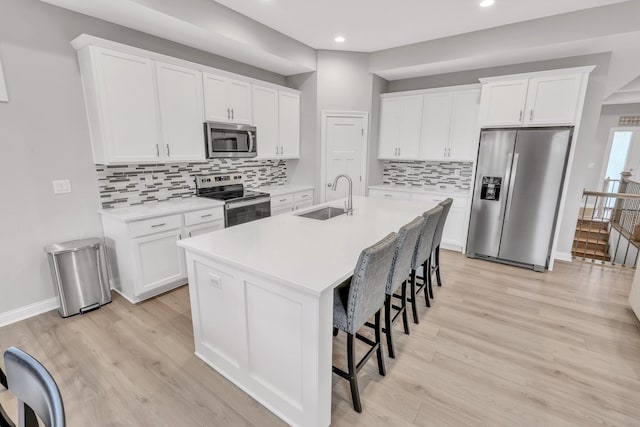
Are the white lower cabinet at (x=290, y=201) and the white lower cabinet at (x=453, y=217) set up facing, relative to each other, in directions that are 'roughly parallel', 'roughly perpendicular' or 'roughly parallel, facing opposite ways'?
roughly perpendicular

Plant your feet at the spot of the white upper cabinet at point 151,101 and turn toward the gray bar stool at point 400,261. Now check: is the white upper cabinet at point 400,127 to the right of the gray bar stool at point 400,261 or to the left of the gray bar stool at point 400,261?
left

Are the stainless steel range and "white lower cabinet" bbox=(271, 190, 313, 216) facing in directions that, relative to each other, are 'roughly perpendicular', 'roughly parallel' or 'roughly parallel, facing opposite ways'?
roughly parallel

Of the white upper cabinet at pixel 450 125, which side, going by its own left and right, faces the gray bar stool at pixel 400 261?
front

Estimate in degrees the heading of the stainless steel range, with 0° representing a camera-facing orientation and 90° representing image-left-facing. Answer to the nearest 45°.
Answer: approximately 315°

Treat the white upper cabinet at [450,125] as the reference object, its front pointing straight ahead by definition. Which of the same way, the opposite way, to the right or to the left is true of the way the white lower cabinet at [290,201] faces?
to the left

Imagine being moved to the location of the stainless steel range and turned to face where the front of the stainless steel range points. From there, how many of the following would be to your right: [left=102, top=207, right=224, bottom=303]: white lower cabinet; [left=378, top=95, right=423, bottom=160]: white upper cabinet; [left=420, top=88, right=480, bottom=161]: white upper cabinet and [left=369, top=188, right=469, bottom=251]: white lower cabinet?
1

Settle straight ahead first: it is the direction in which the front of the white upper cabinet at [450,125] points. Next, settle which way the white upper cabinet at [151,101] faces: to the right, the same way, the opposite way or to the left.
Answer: to the left

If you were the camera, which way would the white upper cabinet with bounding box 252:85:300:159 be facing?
facing the viewer and to the right of the viewer

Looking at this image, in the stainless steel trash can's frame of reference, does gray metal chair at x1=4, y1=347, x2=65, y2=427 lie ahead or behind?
ahead

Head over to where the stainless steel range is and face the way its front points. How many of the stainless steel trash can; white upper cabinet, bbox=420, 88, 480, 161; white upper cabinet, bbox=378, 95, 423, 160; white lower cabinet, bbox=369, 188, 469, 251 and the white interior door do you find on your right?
1

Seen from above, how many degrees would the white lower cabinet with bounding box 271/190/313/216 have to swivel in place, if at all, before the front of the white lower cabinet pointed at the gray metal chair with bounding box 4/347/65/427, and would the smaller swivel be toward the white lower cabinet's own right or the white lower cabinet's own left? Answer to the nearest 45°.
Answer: approximately 45° to the white lower cabinet's own right

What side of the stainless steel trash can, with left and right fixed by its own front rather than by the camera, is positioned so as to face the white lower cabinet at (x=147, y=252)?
left

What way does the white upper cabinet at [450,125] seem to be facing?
toward the camera

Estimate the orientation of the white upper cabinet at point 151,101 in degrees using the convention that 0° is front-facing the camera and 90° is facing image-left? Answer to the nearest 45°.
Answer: approximately 315°

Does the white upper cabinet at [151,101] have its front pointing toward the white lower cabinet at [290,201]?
no

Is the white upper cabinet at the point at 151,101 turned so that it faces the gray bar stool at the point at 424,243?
yes

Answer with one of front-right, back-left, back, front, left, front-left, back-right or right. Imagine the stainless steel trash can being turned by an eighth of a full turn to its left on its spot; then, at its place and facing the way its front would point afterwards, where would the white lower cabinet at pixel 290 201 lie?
front-left

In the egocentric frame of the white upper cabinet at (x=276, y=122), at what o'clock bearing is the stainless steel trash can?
The stainless steel trash can is roughly at 3 o'clock from the white upper cabinet.

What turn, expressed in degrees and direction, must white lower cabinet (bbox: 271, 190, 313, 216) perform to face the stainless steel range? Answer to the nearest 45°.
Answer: approximately 90° to its right
